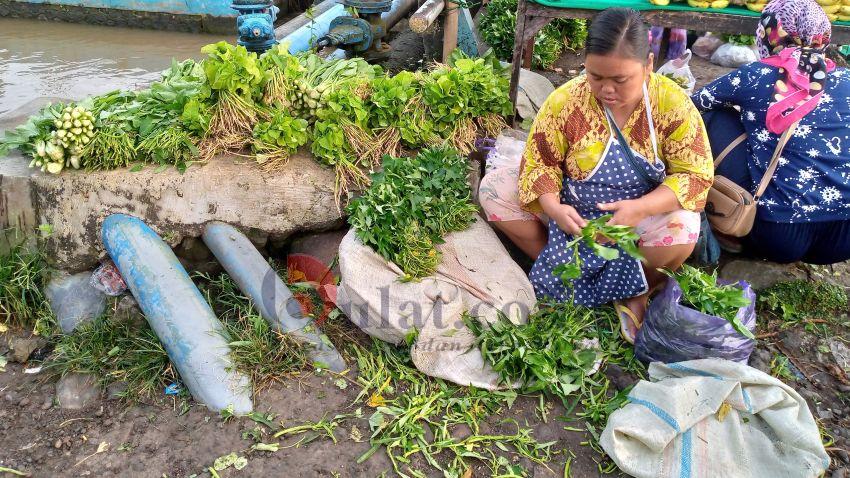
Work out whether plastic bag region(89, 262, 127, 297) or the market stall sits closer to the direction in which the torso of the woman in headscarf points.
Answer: the market stall

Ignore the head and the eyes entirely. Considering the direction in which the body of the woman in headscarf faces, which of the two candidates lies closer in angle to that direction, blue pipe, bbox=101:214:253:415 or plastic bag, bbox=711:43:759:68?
the plastic bag

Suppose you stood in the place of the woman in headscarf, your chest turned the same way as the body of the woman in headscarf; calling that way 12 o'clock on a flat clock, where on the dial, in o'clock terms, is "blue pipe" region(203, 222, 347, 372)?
The blue pipe is roughly at 8 o'clock from the woman in headscarf.

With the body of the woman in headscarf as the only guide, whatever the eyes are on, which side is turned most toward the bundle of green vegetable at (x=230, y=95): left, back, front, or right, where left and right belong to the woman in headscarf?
left

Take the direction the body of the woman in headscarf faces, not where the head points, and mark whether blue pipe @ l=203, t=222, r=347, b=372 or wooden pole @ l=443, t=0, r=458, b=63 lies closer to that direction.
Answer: the wooden pole

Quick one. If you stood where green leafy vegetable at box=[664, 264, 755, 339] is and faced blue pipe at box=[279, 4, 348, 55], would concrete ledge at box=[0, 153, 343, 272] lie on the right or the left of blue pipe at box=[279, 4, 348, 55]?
left

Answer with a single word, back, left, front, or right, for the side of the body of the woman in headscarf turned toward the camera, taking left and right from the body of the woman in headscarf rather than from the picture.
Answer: back

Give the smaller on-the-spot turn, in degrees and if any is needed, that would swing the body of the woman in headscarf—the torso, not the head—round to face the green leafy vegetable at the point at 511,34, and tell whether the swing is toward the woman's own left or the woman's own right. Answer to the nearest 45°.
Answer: approximately 45° to the woman's own left

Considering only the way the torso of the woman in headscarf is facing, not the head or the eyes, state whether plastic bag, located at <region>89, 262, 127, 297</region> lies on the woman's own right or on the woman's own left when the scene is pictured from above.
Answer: on the woman's own left

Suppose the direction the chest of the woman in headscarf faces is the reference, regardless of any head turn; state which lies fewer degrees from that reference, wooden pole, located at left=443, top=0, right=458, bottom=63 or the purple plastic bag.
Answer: the wooden pole

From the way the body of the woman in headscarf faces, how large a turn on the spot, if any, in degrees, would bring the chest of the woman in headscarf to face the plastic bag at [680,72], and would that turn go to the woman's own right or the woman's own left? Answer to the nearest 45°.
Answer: approximately 45° to the woman's own left

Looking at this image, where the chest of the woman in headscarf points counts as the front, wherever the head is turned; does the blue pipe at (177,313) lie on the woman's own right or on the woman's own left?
on the woman's own left

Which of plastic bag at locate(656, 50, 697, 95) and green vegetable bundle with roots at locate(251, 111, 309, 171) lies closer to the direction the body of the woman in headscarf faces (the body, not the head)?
the plastic bag

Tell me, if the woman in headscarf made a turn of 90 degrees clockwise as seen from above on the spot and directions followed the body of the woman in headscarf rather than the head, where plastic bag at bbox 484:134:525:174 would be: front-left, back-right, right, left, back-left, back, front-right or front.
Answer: back

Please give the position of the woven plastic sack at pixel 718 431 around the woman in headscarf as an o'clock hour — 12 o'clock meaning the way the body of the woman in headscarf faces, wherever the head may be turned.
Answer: The woven plastic sack is roughly at 6 o'clock from the woman in headscarf.
